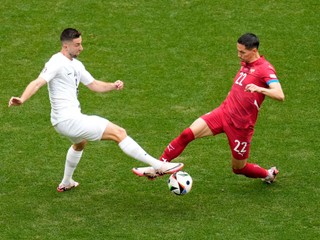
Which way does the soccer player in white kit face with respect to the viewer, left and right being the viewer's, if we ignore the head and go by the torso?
facing the viewer and to the right of the viewer

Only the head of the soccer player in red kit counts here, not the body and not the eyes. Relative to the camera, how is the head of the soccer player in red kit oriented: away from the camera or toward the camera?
toward the camera

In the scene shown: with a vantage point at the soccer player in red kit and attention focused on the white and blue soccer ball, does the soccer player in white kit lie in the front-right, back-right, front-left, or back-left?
front-right

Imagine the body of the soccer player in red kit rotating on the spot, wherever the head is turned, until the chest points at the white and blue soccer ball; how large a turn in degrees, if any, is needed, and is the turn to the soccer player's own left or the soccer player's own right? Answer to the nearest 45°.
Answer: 0° — they already face it

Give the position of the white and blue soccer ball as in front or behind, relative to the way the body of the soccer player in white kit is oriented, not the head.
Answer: in front

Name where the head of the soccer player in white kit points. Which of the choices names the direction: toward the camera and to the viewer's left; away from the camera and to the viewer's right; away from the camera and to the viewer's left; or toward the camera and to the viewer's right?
toward the camera and to the viewer's right

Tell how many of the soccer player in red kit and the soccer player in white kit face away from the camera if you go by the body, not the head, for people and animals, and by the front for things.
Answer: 0

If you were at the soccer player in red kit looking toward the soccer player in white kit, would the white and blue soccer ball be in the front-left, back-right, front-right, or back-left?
front-left

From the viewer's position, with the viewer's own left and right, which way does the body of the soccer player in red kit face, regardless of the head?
facing the viewer and to the left of the viewer

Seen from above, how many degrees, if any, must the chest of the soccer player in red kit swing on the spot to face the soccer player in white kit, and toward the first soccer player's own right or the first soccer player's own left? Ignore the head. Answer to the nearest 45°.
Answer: approximately 45° to the first soccer player's own right
